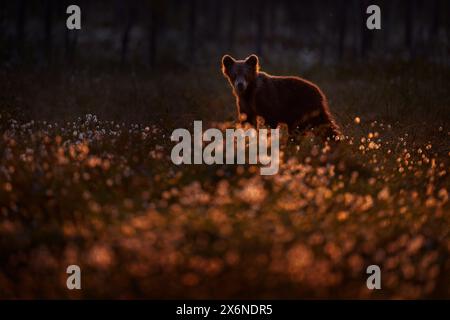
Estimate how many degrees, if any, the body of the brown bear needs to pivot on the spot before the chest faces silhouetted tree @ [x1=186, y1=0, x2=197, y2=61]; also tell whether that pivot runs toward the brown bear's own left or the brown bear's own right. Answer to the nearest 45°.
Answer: approximately 90° to the brown bear's own right

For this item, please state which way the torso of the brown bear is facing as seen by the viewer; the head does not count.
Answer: to the viewer's left
